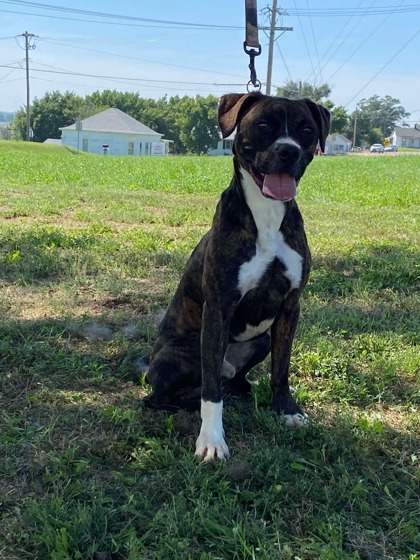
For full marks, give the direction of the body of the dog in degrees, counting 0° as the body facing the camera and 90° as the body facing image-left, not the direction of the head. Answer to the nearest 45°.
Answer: approximately 315°
